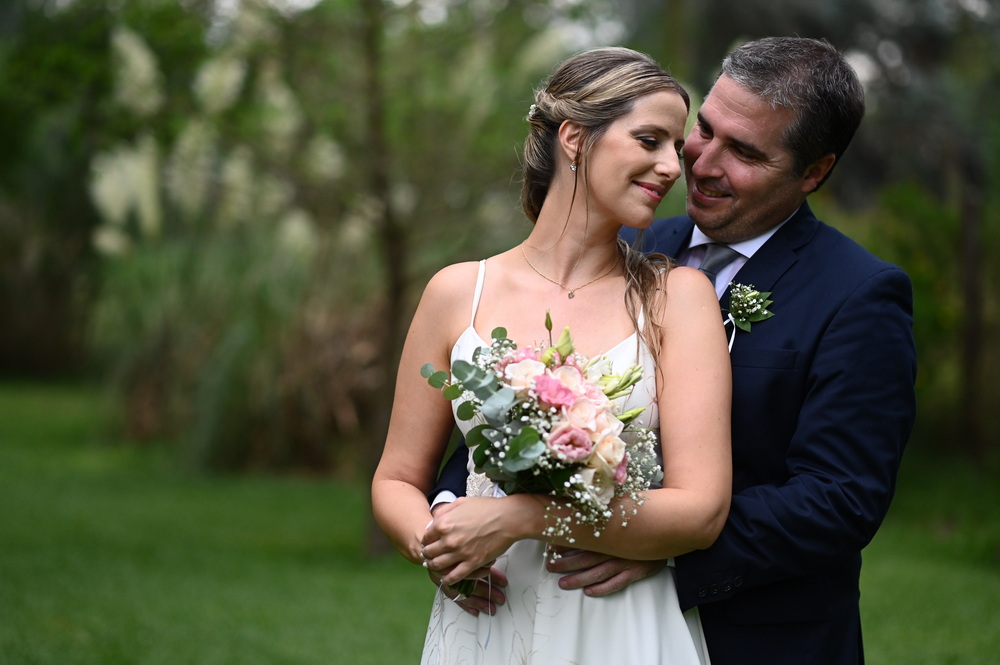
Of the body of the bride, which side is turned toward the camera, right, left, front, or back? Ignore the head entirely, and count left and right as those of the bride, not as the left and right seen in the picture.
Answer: front

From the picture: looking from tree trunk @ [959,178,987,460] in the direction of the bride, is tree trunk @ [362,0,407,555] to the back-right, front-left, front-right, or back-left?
front-right

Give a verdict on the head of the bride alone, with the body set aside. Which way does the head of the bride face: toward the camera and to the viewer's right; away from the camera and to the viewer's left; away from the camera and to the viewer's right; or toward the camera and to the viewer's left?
toward the camera and to the viewer's right

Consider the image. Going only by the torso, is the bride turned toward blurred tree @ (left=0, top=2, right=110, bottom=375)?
no

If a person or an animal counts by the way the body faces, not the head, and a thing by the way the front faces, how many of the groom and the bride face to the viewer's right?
0

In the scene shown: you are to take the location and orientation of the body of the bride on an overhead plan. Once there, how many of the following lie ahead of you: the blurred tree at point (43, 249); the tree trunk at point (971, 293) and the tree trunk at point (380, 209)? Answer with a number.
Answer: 0

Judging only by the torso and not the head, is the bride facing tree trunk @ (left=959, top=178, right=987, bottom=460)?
no

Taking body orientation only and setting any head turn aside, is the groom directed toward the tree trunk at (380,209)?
no

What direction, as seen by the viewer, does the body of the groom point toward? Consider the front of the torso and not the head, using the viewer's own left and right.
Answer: facing the viewer and to the left of the viewer

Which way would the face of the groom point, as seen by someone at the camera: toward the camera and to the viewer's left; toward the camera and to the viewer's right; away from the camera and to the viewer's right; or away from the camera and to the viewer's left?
toward the camera and to the viewer's left

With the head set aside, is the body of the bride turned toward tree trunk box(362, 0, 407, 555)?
no

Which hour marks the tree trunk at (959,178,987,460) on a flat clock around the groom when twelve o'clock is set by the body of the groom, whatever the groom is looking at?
The tree trunk is roughly at 5 o'clock from the groom.

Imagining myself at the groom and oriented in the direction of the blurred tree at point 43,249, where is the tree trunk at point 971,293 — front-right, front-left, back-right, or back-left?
front-right

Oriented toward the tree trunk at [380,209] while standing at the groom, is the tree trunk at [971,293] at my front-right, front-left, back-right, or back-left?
front-right
